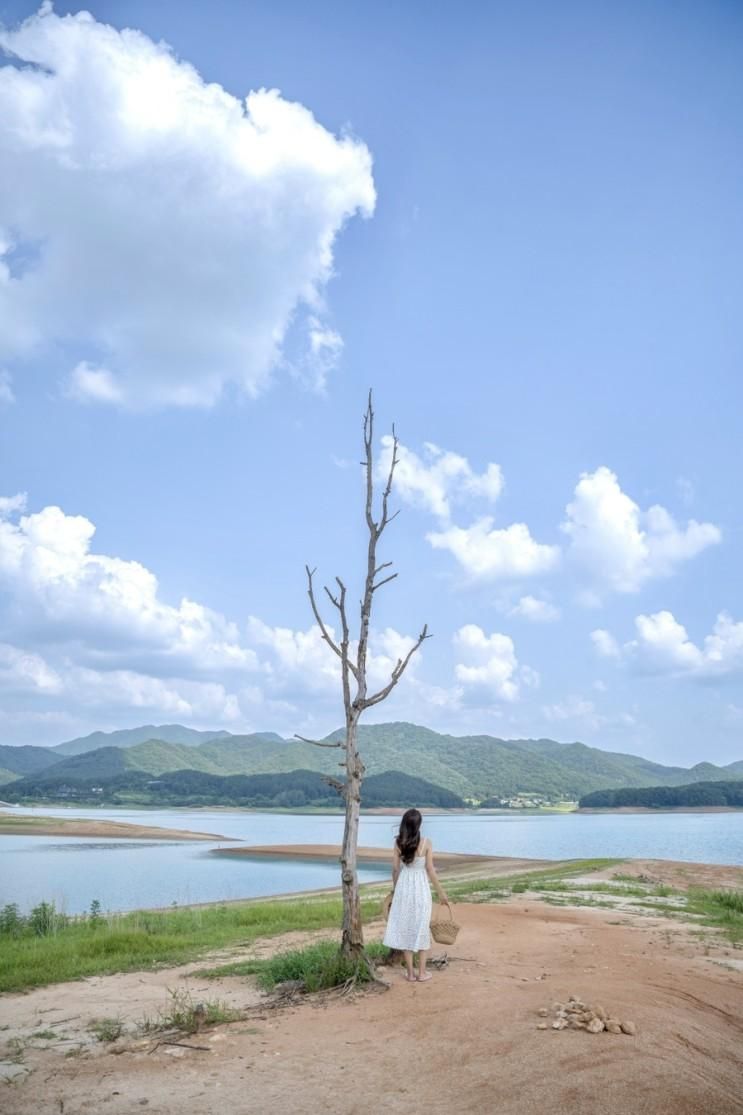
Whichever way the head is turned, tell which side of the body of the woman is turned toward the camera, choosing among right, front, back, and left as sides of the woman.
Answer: back

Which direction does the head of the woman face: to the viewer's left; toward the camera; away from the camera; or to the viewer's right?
away from the camera

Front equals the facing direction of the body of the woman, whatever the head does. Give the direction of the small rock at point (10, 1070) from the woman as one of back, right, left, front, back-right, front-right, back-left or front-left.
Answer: back-left
